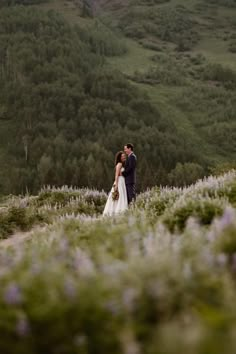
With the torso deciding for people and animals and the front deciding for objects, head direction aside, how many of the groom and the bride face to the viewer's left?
1

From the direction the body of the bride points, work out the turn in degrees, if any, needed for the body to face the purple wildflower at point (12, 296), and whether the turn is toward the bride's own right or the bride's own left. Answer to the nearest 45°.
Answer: approximately 90° to the bride's own right

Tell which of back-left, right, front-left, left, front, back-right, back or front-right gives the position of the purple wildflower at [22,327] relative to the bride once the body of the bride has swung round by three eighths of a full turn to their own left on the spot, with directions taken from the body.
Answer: back-left

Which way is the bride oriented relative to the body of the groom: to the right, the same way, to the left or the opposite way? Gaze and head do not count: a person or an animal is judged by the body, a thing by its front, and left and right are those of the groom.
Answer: the opposite way

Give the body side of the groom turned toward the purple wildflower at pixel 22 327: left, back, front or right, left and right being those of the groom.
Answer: left

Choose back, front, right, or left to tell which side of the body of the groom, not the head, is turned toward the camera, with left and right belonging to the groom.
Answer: left

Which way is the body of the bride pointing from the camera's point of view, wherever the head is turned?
to the viewer's right

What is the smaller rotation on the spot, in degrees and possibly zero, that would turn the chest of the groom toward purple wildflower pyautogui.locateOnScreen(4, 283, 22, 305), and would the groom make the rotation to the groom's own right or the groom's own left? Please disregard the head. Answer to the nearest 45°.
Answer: approximately 90° to the groom's own left
